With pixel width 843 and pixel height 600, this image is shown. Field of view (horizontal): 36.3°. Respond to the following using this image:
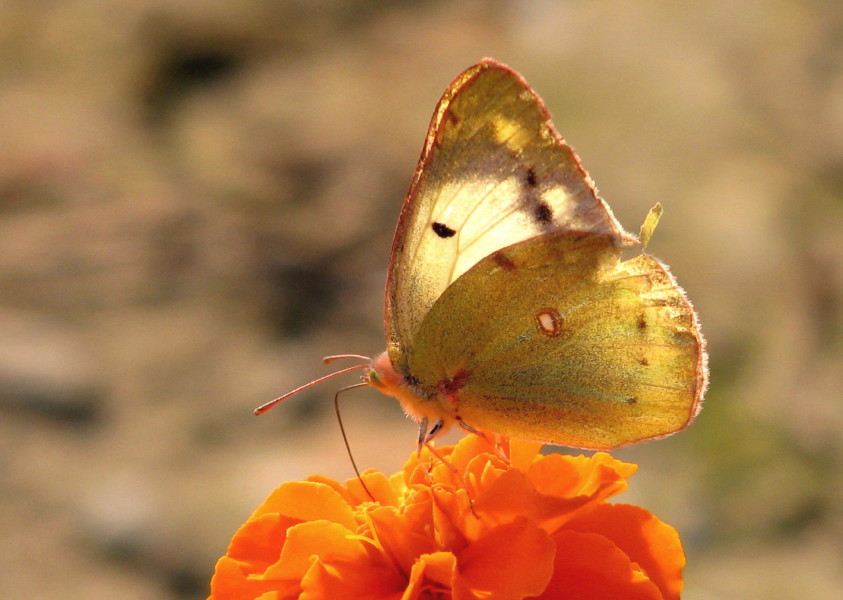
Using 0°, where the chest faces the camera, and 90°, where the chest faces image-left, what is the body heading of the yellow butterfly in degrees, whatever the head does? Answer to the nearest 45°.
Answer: approximately 90°
